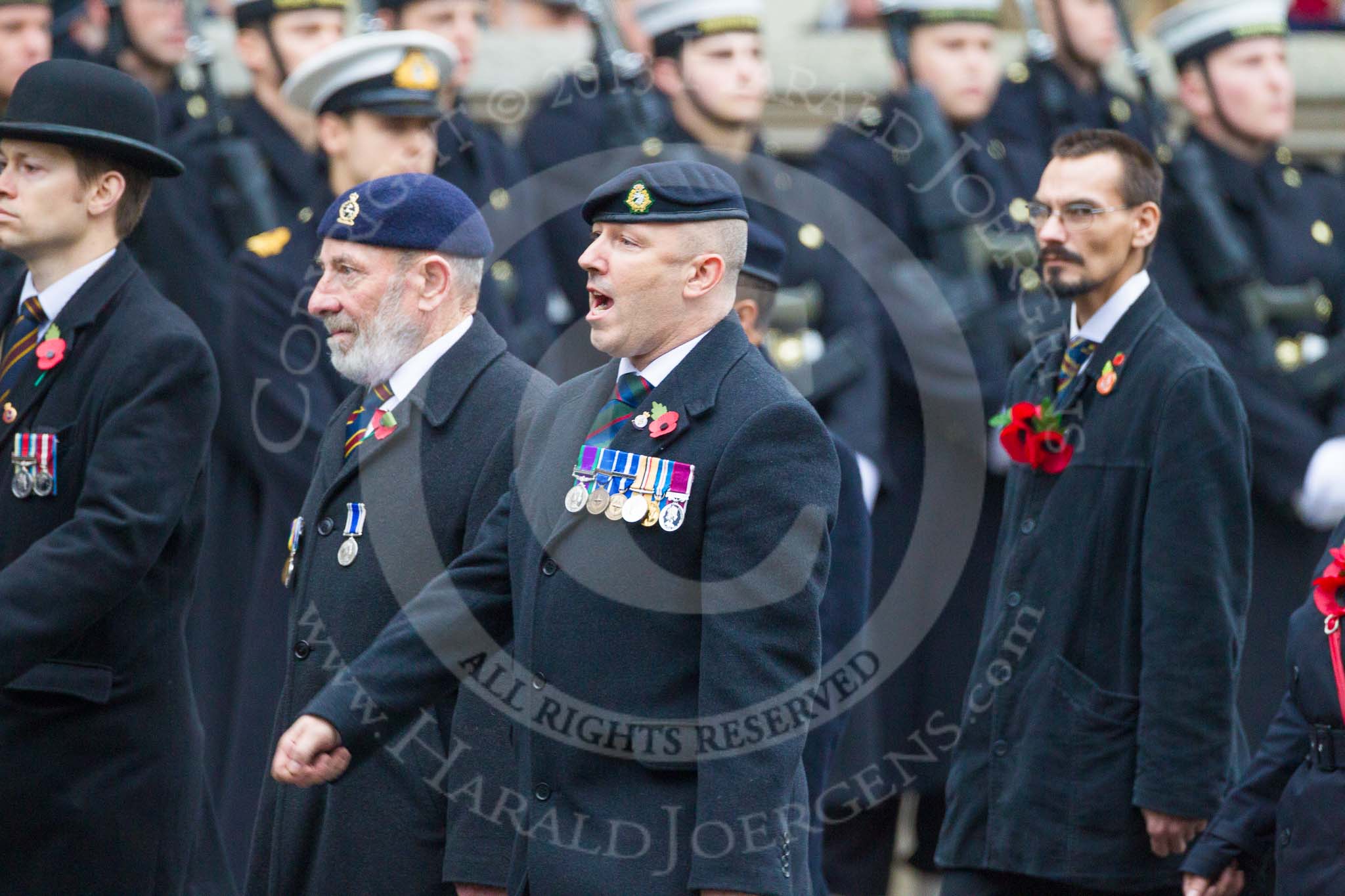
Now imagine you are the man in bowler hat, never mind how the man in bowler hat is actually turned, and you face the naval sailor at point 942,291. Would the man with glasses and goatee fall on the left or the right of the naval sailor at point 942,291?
right

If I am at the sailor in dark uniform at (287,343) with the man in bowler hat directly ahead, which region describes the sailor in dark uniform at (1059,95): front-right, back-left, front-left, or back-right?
back-left

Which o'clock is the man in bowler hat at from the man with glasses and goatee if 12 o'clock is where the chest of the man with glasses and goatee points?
The man in bowler hat is roughly at 1 o'clock from the man with glasses and goatee.
